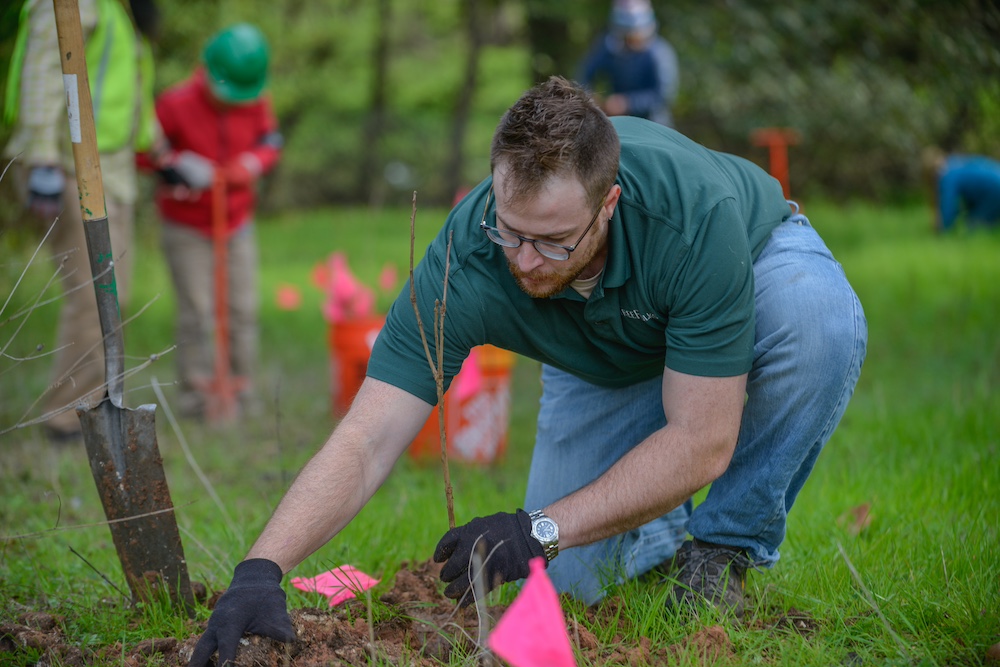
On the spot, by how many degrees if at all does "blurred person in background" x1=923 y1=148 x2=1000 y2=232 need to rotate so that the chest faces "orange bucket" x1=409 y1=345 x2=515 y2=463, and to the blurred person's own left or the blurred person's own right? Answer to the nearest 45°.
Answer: approximately 90° to the blurred person's own left

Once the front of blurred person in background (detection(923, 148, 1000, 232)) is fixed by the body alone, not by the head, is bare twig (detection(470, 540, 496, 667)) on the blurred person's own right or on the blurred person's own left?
on the blurred person's own left

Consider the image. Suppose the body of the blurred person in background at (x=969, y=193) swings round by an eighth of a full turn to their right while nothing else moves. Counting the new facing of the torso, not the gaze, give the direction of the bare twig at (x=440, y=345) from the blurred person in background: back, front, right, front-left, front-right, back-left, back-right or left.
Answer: back-left

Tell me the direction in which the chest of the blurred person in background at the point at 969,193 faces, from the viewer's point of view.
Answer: to the viewer's left

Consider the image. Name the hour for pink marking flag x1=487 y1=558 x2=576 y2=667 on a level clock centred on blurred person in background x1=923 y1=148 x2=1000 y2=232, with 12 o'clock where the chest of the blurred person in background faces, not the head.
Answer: The pink marking flag is roughly at 9 o'clock from the blurred person in background.

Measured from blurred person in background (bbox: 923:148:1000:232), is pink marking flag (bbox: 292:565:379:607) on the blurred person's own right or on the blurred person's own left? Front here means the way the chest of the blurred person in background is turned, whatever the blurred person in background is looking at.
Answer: on the blurred person's own left
